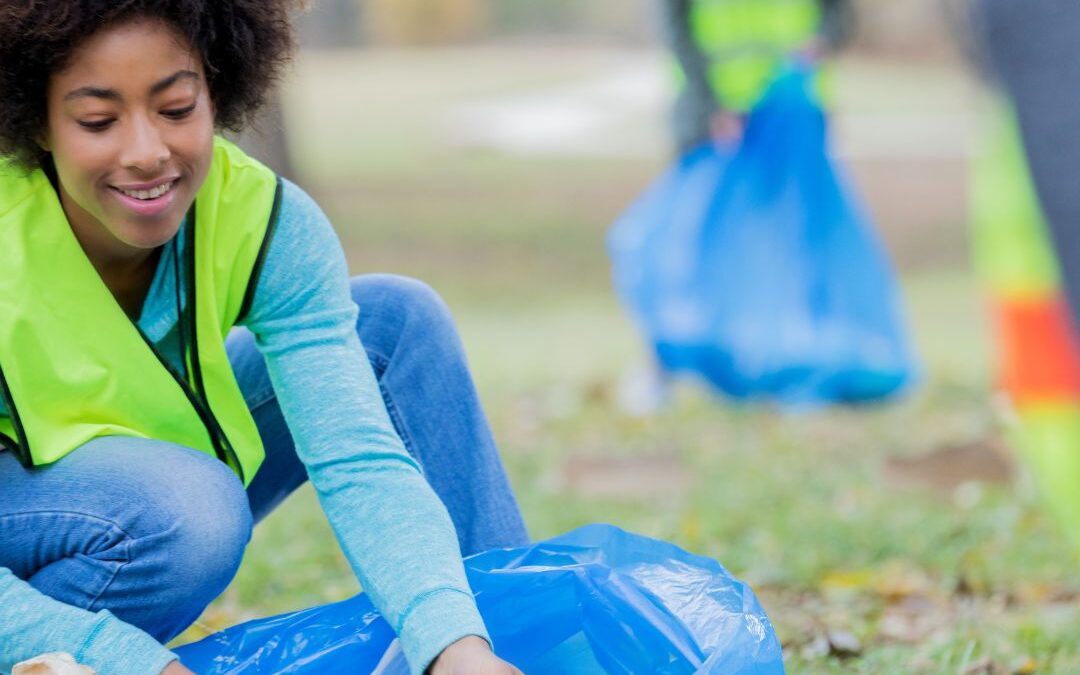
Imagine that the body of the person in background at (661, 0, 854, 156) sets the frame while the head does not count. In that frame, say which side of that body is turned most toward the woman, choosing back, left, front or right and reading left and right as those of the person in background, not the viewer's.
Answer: front

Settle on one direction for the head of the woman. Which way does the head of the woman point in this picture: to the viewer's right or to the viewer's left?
to the viewer's right

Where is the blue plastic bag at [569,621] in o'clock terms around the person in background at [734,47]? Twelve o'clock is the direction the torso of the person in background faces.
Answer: The blue plastic bag is roughly at 12 o'clock from the person in background.

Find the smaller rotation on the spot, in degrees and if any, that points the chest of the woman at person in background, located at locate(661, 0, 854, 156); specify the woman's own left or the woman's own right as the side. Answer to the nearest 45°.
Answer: approximately 90° to the woman's own left

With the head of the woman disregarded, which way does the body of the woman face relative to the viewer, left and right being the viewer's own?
facing the viewer and to the right of the viewer

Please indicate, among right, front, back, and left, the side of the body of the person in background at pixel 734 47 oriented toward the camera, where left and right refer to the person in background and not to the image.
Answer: front

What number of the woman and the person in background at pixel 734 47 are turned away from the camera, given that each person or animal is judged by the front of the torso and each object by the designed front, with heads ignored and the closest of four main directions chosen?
0
